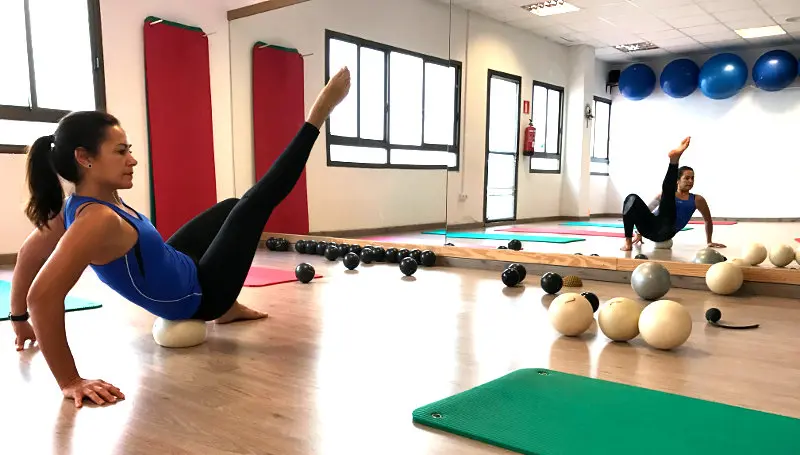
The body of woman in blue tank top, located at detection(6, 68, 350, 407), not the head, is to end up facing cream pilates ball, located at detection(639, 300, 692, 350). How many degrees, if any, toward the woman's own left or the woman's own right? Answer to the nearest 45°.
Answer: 0° — they already face it

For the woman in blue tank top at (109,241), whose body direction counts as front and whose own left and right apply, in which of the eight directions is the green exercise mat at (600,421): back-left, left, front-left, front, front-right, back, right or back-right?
front-right

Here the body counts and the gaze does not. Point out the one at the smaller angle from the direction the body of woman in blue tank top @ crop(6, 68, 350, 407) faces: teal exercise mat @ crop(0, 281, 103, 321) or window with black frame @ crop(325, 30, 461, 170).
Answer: the window with black frame

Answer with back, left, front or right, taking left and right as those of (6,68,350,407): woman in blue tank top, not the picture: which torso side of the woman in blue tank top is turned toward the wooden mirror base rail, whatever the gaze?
front

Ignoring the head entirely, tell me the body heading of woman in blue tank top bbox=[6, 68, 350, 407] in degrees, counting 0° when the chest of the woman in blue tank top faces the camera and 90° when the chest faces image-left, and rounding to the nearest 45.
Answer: approximately 270°

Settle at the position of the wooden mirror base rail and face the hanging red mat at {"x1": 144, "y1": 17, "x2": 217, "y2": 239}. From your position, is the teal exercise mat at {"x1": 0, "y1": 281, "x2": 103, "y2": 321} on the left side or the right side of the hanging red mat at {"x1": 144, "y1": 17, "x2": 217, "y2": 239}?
left

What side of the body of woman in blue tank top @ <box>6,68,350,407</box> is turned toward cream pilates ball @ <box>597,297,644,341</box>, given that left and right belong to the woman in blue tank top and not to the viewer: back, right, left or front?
front

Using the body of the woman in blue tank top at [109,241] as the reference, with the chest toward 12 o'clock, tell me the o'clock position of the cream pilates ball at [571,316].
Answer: The cream pilates ball is roughly at 12 o'clock from the woman in blue tank top.
